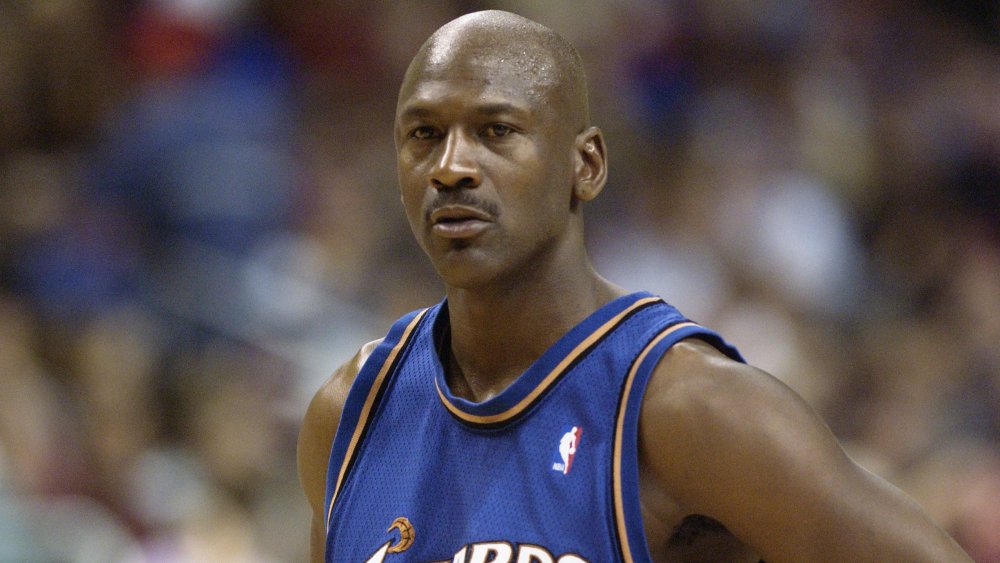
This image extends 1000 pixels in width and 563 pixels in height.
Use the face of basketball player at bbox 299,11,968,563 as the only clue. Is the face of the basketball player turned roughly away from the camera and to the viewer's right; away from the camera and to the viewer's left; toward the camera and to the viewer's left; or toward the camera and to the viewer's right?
toward the camera and to the viewer's left

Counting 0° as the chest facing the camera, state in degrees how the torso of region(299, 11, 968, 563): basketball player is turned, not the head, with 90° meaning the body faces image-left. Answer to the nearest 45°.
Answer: approximately 45°
